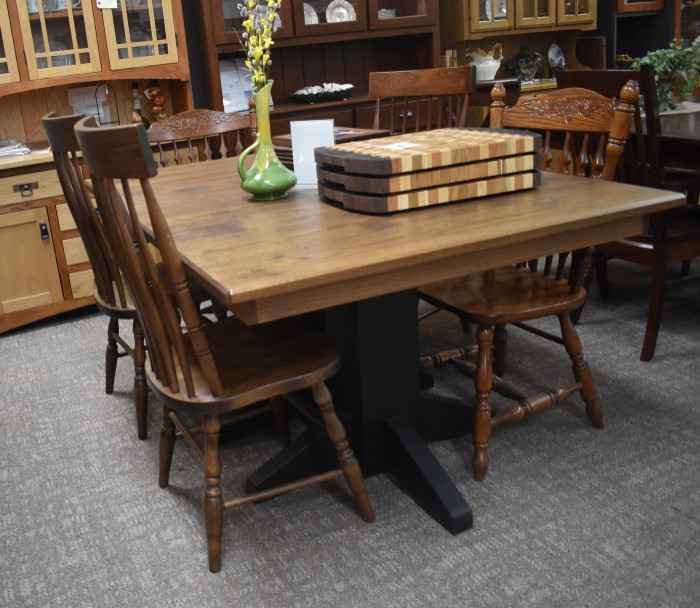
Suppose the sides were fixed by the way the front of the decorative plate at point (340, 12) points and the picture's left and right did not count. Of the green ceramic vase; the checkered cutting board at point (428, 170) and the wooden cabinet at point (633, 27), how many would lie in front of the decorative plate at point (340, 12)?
2

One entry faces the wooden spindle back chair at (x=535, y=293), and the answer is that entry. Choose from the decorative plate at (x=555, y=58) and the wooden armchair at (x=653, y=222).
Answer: the decorative plate

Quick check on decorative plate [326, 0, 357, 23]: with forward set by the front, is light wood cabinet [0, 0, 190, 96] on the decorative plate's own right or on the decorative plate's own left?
on the decorative plate's own right

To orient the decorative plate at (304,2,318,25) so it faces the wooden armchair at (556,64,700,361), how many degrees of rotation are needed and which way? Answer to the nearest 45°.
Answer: approximately 45° to its left

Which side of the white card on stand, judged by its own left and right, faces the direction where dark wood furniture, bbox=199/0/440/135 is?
back

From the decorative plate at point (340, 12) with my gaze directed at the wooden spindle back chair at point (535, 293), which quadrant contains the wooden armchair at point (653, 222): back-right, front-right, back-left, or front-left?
front-left

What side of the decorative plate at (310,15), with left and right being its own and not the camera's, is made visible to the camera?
front

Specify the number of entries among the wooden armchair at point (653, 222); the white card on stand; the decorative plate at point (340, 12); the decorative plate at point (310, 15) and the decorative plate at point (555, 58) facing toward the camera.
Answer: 4

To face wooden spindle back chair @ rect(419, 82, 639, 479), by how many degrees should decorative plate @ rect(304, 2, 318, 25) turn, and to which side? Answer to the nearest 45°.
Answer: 0° — it already faces it

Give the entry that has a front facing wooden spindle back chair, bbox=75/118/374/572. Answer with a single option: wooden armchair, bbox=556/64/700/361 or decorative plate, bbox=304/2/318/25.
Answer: the decorative plate

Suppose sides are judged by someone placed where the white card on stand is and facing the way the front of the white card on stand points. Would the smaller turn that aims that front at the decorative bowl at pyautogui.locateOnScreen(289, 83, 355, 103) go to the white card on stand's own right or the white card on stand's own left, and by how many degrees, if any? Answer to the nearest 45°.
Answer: approximately 180°

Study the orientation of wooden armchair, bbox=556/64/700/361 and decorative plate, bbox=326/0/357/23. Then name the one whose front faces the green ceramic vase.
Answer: the decorative plate

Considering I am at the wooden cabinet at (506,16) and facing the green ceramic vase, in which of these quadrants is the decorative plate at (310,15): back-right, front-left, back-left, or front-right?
front-right

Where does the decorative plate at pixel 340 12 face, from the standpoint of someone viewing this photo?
facing the viewer

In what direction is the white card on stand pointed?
toward the camera
